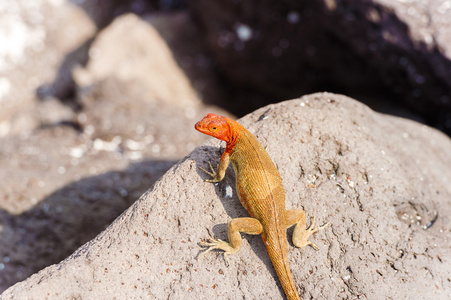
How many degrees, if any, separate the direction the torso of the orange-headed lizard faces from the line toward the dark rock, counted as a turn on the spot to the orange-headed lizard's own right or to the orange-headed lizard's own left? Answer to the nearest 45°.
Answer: approximately 45° to the orange-headed lizard's own right

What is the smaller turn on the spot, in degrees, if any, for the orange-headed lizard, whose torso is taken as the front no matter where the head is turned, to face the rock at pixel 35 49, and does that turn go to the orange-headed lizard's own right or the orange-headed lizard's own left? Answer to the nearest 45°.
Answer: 0° — it already faces it

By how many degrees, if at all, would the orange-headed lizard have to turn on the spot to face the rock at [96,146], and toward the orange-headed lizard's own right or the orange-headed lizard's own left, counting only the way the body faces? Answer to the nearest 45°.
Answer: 0° — it already faces it

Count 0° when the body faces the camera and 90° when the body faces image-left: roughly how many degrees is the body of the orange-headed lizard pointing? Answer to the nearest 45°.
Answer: approximately 135°
